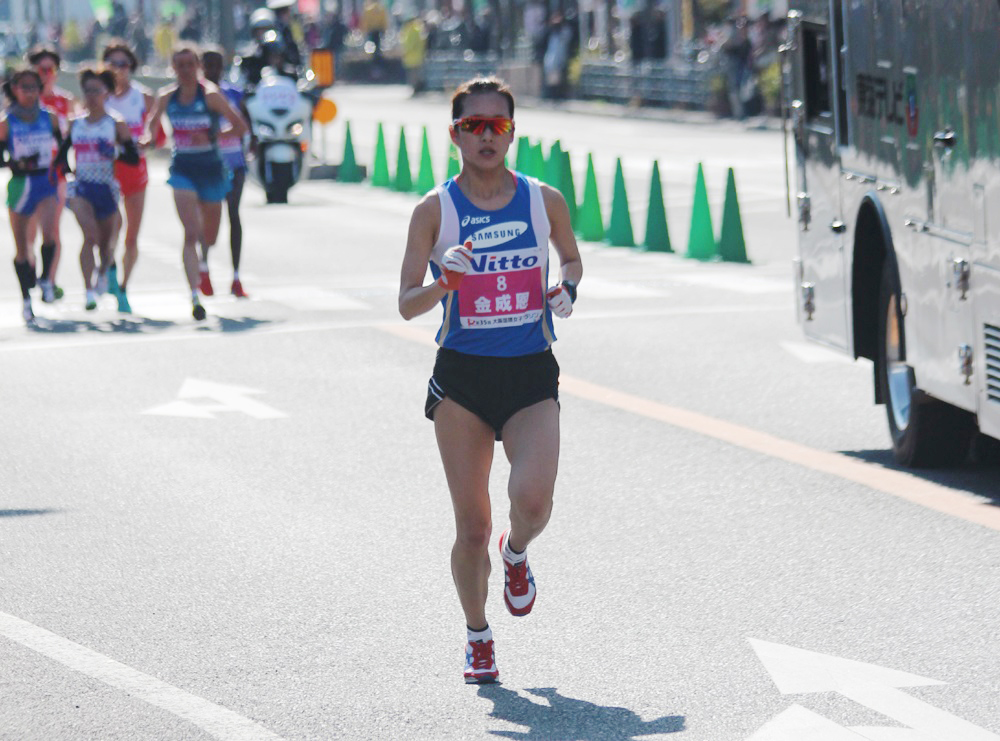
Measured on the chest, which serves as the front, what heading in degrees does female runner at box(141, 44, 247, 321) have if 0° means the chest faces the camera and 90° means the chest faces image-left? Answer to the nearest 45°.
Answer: approximately 0°

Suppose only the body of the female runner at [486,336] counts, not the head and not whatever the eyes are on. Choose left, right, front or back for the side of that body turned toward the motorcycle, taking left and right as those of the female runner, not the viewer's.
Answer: back

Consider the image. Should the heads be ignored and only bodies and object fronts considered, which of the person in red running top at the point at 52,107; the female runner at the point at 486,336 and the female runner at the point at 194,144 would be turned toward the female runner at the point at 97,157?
the person in red running top

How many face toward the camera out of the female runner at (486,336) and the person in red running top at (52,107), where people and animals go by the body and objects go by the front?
2

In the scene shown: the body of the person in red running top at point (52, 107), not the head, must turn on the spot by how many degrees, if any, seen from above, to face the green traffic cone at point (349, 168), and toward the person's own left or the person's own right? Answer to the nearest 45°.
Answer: approximately 180°
